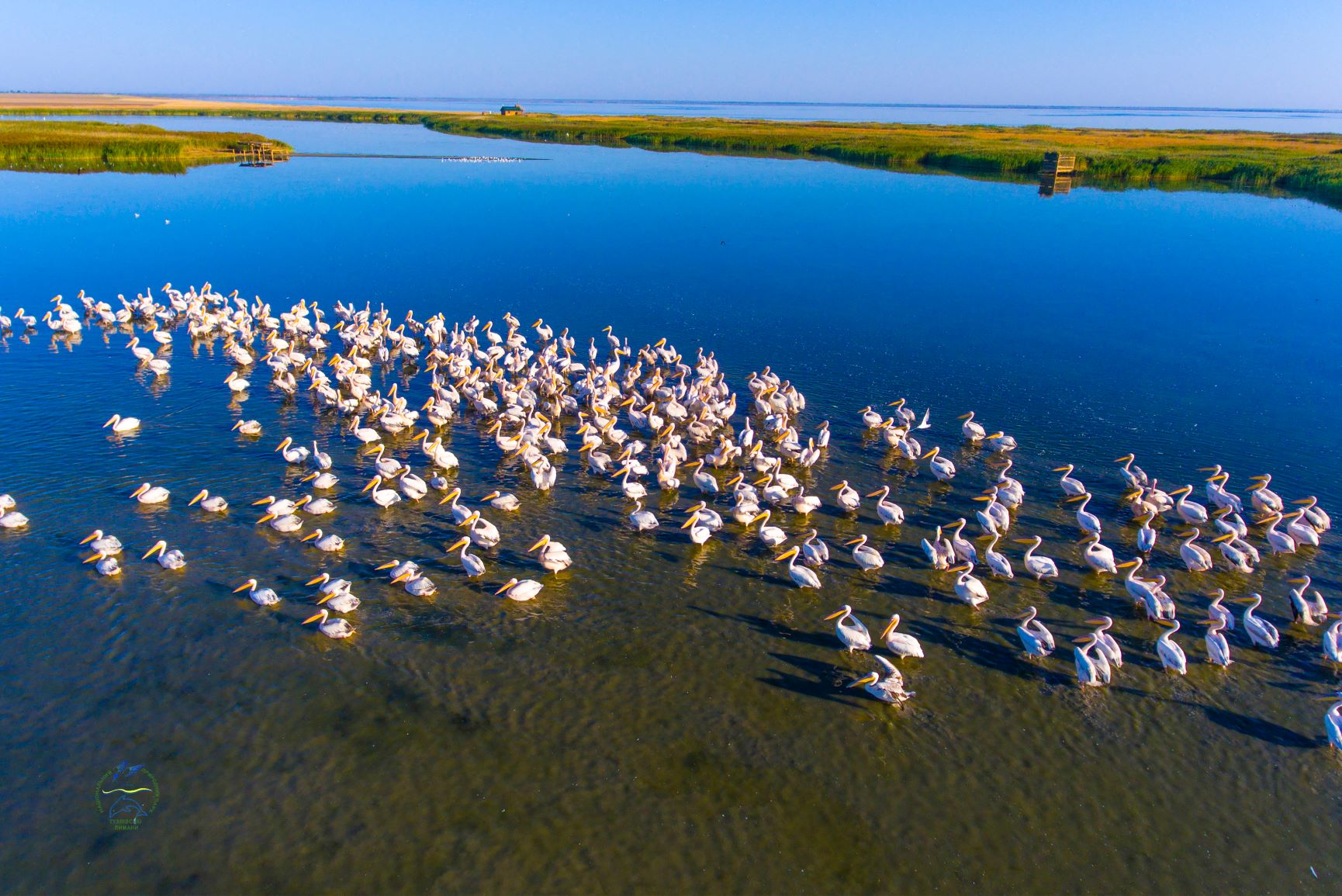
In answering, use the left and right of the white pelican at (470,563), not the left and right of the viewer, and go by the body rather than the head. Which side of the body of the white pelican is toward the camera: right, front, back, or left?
left

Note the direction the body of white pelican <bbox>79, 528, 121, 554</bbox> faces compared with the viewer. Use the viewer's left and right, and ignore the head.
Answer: facing to the left of the viewer

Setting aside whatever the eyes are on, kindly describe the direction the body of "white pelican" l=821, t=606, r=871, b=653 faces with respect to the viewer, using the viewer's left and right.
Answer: facing to the left of the viewer

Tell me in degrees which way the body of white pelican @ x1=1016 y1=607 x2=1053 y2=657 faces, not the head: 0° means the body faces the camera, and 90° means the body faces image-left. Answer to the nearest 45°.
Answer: approximately 135°

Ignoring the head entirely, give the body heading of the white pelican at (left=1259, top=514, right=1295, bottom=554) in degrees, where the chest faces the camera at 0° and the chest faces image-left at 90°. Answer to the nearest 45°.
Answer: approximately 90°

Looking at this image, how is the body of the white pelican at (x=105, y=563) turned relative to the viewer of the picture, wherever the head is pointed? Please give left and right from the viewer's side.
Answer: facing to the left of the viewer

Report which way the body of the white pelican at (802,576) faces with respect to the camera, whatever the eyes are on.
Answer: to the viewer's left

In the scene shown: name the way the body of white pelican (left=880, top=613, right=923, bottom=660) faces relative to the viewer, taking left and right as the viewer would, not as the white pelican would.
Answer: facing to the left of the viewer

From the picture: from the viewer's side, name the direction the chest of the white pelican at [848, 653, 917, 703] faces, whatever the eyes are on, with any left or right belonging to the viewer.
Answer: facing to the left of the viewer

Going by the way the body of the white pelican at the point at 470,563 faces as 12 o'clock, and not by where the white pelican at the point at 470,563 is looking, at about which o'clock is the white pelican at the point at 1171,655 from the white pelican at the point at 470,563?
the white pelican at the point at 1171,655 is roughly at 7 o'clock from the white pelican at the point at 470,563.

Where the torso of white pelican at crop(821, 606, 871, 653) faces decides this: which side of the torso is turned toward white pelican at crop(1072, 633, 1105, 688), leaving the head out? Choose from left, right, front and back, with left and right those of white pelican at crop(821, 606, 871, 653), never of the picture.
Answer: back

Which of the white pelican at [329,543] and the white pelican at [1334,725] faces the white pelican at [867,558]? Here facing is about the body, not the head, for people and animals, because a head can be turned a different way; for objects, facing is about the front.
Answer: the white pelican at [1334,725]

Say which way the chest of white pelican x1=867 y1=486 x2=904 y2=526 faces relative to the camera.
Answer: to the viewer's left

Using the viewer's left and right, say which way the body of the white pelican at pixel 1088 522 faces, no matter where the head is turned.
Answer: facing to the left of the viewer

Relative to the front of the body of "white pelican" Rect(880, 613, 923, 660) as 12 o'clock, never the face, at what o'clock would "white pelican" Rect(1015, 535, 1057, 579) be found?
"white pelican" Rect(1015, 535, 1057, 579) is roughly at 4 o'clock from "white pelican" Rect(880, 613, 923, 660).

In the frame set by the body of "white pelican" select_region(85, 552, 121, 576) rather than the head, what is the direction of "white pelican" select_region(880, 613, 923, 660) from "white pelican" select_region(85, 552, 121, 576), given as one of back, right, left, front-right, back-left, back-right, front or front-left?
back-left

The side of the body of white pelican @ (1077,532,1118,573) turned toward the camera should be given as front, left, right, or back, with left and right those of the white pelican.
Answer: left

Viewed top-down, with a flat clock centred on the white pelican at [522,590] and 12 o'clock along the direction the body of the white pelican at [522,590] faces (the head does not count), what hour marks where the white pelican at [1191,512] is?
the white pelican at [1191,512] is roughly at 6 o'clock from the white pelican at [522,590].

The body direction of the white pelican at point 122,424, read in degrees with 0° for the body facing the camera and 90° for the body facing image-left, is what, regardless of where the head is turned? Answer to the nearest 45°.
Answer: approximately 90°
